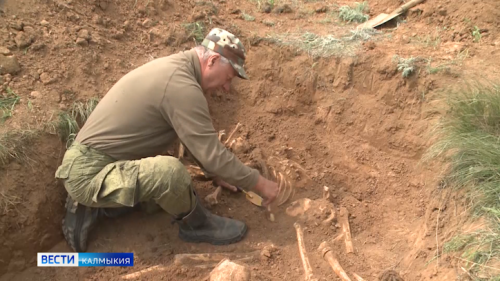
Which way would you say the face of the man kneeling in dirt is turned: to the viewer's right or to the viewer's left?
to the viewer's right

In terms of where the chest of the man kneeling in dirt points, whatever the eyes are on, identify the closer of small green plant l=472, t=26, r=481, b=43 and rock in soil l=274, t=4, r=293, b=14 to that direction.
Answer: the small green plant

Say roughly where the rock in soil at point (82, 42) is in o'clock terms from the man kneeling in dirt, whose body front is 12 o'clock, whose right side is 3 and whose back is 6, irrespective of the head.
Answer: The rock in soil is roughly at 8 o'clock from the man kneeling in dirt.

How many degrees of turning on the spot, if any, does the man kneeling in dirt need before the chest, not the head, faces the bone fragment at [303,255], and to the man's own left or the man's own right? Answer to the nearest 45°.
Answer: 0° — they already face it

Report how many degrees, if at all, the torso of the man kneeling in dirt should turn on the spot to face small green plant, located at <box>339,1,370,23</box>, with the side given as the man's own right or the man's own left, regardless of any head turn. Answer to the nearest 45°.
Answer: approximately 45° to the man's own left

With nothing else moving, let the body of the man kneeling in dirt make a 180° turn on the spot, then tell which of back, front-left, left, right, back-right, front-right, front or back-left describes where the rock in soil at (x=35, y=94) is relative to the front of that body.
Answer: front-right

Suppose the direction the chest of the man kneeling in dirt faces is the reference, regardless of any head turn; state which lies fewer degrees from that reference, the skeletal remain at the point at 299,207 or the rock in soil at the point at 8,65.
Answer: the skeletal remain

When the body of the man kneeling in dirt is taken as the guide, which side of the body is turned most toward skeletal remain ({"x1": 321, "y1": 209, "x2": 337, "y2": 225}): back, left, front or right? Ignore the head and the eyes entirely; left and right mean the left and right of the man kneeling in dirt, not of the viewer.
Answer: front

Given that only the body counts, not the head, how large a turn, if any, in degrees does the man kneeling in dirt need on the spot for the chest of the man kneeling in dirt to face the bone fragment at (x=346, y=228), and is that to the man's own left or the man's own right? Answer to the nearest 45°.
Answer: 0° — they already face it

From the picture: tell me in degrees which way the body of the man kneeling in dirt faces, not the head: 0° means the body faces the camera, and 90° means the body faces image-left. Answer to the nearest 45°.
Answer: approximately 270°

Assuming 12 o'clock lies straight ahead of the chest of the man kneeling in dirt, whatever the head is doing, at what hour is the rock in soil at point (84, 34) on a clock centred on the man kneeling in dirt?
The rock in soil is roughly at 8 o'clock from the man kneeling in dirt.

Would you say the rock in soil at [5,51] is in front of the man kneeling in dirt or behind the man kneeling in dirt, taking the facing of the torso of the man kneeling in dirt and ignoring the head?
behind

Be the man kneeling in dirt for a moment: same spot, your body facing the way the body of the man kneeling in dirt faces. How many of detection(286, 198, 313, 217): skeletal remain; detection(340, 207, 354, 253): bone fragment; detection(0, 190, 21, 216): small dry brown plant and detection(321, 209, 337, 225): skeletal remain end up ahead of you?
3

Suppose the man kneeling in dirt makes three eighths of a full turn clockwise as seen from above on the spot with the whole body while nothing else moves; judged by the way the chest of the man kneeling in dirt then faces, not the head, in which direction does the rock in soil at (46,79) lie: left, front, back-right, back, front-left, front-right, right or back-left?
right
